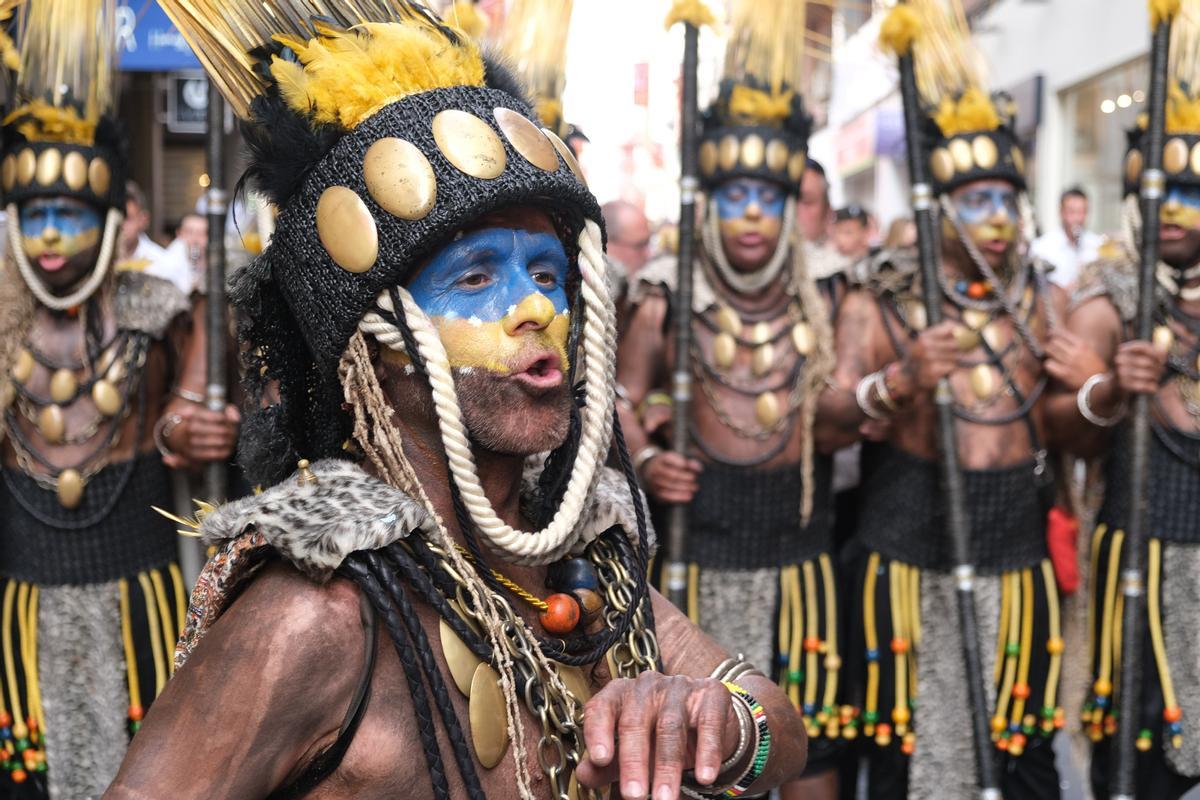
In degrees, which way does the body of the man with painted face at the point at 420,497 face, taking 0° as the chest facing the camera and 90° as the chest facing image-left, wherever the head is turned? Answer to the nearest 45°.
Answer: approximately 315°

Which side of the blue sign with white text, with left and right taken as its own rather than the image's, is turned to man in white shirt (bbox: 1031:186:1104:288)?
left

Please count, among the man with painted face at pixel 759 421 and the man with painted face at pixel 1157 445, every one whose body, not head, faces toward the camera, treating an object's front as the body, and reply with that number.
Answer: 2

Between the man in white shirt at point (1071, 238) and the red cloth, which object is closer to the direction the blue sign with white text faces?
the red cloth

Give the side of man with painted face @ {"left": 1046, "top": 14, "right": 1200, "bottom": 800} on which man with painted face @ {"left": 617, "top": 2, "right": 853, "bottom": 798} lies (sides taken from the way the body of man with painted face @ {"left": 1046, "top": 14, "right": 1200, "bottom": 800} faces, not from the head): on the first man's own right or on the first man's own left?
on the first man's own right

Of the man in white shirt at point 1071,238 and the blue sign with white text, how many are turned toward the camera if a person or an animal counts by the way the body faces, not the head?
2

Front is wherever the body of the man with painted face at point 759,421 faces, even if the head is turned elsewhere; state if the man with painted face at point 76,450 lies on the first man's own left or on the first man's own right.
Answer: on the first man's own right

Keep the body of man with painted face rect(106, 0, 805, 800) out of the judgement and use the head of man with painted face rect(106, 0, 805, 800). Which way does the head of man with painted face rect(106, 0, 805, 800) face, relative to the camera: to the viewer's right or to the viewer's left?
to the viewer's right

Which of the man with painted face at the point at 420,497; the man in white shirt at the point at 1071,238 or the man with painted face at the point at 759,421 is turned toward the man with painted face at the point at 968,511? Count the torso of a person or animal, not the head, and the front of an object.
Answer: the man in white shirt

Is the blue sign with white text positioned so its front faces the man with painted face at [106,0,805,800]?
yes

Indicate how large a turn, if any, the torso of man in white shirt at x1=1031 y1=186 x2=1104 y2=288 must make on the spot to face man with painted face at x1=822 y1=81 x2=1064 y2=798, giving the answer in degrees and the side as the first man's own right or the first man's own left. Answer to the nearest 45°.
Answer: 0° — they already face them

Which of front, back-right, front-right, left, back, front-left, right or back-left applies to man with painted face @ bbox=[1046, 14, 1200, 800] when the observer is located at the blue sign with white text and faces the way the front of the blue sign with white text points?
front-left

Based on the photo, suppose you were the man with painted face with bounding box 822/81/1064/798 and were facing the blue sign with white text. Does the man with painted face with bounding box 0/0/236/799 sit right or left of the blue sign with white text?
left
